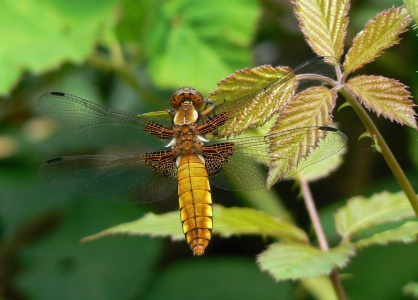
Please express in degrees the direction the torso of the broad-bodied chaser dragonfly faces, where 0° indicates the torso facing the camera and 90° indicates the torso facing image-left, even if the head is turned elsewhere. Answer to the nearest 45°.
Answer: approximately 180°

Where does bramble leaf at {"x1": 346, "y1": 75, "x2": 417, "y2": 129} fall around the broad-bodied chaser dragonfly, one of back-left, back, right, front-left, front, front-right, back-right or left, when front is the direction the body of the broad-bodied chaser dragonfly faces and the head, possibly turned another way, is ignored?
back-right

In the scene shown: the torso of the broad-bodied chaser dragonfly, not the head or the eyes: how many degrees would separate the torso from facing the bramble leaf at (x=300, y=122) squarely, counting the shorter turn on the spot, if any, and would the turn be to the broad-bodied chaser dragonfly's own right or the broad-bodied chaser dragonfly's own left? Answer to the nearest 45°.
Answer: approximately 135° to the broad-bodied chaser dragonfly's own right
